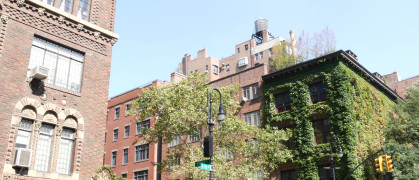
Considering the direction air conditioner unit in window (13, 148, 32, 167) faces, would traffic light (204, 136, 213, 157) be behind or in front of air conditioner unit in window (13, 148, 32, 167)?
in front

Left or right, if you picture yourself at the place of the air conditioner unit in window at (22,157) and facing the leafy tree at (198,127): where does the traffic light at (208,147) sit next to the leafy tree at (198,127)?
right

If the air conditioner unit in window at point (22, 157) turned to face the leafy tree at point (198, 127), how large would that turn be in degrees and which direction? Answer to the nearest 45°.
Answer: approximately 90° to its left

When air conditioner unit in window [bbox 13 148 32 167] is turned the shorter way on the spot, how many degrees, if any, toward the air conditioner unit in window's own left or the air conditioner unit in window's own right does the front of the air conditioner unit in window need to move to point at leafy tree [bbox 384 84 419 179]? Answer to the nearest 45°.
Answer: approximately 45° to the air conditioner unit in window's own left

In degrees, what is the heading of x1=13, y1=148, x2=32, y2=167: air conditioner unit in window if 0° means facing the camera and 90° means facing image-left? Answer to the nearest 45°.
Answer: approximately 315°
